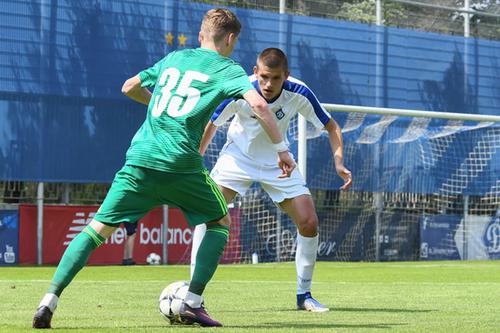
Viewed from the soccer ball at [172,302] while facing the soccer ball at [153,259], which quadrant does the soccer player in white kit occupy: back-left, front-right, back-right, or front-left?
front-right

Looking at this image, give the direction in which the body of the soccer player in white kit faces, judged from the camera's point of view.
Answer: toward the camera

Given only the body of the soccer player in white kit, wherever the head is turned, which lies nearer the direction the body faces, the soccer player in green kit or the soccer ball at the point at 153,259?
the soccer player in green kit

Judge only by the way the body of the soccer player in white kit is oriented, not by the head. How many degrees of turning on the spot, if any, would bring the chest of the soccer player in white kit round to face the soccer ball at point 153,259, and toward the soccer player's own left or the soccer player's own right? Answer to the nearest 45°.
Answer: approximately 180°

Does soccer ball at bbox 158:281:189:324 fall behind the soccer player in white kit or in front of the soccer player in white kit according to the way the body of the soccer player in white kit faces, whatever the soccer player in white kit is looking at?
in front

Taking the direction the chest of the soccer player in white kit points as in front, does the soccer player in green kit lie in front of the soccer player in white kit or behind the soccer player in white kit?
in front
